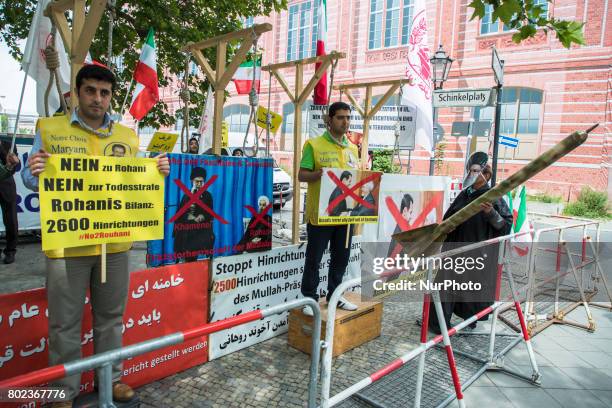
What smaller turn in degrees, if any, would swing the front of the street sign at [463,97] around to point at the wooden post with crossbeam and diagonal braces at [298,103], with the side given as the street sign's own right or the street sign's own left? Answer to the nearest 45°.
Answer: approximately 45° to the street sign's own right

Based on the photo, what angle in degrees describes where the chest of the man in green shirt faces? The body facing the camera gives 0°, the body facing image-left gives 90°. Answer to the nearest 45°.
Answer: approximately 315°

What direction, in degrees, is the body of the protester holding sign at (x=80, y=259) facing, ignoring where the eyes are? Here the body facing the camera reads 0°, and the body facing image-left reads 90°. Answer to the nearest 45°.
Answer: approximately 0°

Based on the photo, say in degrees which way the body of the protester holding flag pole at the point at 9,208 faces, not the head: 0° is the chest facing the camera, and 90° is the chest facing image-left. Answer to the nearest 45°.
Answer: approximately 315°

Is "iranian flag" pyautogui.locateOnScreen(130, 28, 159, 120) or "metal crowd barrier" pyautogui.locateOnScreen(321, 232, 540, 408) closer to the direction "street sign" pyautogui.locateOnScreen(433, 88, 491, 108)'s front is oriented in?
the metal crowd barrier

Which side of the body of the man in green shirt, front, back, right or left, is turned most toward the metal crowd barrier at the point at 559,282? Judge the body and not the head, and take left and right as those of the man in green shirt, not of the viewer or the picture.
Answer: left
